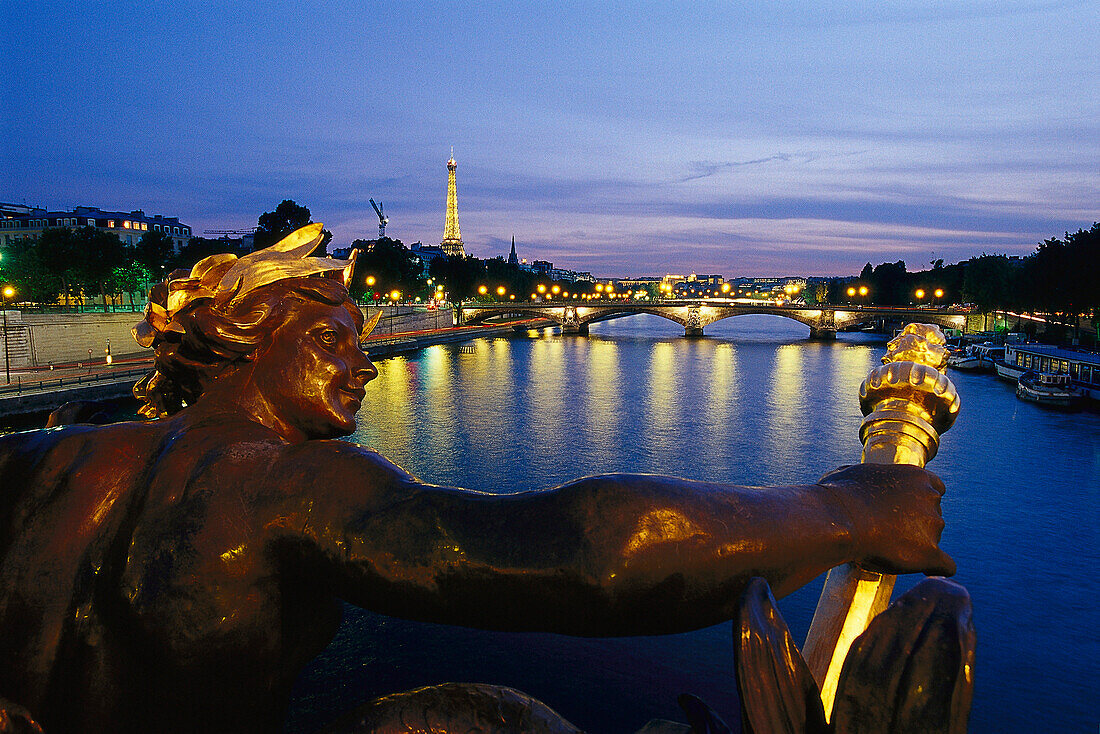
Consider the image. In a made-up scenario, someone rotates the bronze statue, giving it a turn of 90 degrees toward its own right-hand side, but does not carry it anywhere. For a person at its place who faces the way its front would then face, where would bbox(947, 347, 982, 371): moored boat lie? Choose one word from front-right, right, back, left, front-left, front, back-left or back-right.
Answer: left

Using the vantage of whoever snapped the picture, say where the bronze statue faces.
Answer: facing away from the viewer and to the right of the viewer

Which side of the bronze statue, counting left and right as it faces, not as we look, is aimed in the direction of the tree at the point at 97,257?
left

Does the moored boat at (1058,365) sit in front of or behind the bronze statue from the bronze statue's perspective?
in front

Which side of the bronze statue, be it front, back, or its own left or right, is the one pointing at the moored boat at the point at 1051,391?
front

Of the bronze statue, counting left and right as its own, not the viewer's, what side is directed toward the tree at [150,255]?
left

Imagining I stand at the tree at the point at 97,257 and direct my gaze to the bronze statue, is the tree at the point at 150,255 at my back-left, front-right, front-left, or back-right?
back-left
